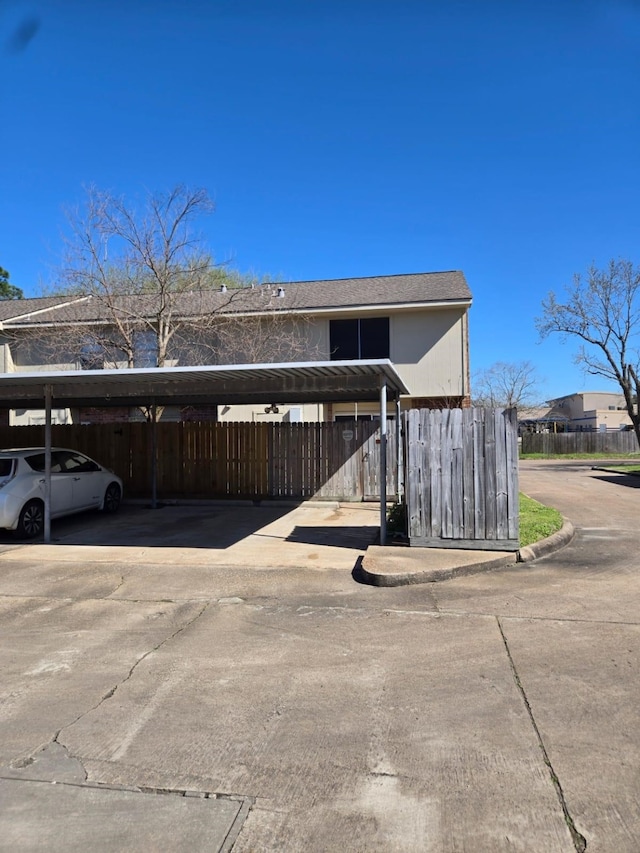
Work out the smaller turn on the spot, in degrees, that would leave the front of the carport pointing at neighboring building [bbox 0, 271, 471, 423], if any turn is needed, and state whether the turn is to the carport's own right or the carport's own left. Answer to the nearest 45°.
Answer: approximately 180°

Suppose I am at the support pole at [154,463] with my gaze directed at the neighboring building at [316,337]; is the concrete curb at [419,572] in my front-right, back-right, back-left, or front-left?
back-right

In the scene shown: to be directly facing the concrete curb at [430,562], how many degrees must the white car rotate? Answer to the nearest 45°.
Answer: approximately 90° to its right

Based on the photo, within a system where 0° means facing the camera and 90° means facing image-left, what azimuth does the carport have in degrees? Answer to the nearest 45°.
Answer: approximately 0°

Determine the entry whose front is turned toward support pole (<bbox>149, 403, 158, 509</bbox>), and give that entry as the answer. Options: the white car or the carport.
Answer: the white car

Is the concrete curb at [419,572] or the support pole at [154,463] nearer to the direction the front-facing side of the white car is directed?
the support pole

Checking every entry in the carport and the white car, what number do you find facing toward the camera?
1

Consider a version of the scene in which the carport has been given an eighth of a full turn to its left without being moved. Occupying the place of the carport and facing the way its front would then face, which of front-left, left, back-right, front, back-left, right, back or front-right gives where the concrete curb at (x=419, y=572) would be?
front

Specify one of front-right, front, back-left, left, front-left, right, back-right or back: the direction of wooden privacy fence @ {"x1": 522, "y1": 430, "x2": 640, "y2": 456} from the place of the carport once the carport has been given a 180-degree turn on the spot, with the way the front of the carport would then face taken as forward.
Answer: front-right

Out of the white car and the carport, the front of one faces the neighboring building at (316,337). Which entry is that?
the white car

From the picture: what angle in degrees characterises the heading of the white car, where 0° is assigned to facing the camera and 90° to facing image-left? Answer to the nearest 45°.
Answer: approximately 225°
